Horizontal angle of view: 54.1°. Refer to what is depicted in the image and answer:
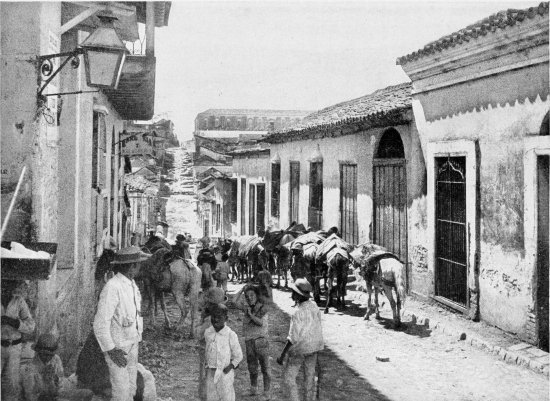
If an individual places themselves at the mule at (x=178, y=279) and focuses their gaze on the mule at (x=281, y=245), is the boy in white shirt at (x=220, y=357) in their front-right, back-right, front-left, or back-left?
back-right

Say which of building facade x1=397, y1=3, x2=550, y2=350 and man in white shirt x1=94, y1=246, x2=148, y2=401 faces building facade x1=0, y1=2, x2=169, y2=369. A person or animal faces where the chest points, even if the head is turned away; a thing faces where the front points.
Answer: building facade x1=397, y1=3, x2=550, y2=350

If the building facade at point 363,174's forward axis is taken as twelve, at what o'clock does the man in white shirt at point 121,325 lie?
The man in white shirt is roughly at 11 o'clock from the building facade.

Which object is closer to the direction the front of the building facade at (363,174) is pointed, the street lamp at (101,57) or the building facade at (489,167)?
the street lamp

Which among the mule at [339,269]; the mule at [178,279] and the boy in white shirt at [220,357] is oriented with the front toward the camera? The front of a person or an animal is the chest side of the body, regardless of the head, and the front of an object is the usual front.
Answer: the boy in white shirt

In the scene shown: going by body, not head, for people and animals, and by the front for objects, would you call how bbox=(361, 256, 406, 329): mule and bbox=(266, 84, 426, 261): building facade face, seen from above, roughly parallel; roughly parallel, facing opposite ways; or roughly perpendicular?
roughly perpendicular

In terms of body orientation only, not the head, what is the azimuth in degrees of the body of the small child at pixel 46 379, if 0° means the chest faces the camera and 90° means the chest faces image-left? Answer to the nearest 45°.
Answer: approximately 315°

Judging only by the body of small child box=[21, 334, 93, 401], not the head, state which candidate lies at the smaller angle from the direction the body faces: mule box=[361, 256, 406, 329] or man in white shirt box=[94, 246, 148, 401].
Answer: the man in white shirt
